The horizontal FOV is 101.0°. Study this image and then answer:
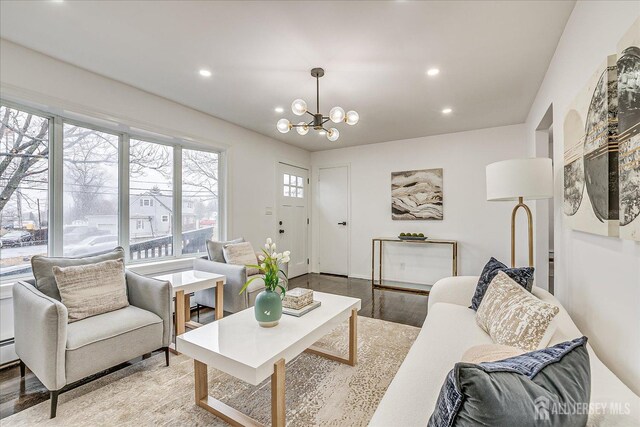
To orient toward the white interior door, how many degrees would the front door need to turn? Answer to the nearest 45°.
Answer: approximately 45° to its left

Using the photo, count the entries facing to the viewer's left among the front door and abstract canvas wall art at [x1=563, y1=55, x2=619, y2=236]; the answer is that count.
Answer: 1

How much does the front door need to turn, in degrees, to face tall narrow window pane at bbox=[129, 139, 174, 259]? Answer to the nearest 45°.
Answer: approximately 90° to its right

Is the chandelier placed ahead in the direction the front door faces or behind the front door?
ahead

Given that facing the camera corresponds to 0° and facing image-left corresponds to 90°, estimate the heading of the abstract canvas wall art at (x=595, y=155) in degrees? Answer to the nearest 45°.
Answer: approximately 90°

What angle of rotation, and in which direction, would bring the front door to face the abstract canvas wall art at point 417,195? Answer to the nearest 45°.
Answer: approximately 45° to its left
